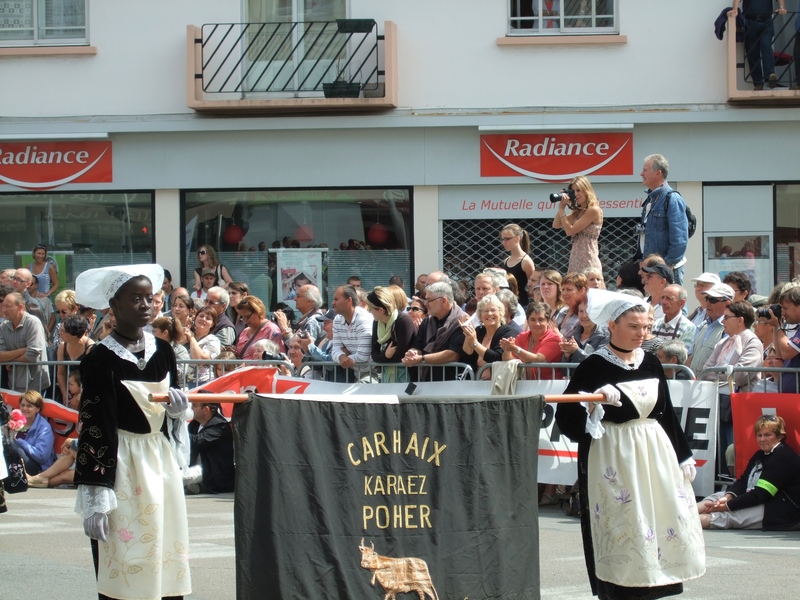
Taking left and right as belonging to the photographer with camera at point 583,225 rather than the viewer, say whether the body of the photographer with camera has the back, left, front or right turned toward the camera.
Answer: left

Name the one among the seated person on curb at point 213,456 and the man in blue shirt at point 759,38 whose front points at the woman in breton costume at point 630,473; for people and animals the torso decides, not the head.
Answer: the man in blue shirt

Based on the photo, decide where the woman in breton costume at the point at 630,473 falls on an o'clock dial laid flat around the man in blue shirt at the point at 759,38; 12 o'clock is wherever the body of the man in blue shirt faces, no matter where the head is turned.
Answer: The woman in breton costume is roughly at 12 o'clock from the man in blue shirt.

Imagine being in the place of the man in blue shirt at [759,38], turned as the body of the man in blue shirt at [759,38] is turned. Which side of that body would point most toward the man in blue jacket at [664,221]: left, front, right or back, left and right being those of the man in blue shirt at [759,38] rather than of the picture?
front

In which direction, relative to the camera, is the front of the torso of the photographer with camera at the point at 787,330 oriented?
to the viewer's left

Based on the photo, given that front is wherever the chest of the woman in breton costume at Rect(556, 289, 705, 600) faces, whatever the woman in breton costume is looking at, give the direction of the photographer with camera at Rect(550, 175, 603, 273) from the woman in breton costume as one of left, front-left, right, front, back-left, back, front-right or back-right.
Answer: back-left

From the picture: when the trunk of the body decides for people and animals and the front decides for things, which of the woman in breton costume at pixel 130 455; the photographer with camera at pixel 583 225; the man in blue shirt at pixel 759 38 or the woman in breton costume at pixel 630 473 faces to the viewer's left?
the photographer with camera

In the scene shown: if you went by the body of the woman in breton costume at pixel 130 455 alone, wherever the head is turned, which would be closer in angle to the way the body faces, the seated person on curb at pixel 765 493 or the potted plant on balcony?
the seated person on curb

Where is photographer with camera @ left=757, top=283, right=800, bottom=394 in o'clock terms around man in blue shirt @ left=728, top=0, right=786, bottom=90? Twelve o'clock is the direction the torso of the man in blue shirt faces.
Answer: The photographer with camera is roughly at 12 o'clock from the man in blue shirt.

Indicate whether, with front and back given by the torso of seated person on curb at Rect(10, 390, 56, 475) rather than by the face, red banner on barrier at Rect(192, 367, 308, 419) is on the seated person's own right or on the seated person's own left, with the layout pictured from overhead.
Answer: on the seated person's own left

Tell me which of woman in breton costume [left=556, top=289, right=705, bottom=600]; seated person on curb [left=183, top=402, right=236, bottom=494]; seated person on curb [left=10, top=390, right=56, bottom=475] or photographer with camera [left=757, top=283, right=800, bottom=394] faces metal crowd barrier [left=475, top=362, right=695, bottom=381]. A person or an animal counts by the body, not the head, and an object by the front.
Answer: the photographer with camera

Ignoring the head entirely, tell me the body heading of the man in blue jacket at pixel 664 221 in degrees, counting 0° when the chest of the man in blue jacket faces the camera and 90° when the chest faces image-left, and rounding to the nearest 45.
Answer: approximately 90°
